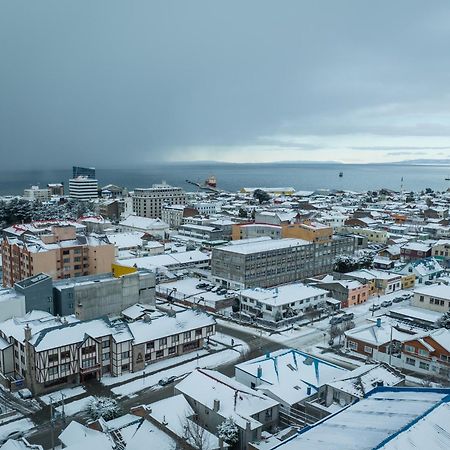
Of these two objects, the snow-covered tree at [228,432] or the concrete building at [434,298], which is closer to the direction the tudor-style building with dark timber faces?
the snow-covered tree

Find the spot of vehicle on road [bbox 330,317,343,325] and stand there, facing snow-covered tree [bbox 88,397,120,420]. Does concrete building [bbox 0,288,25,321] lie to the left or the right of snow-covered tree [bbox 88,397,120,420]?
right

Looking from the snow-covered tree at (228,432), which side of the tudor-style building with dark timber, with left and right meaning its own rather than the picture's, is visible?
front

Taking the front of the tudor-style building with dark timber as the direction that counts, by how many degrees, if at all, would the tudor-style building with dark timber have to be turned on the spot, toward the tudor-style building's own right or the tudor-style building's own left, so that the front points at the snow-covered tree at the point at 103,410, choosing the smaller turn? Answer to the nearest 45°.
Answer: approximately 45° to the tudor-style building's own right

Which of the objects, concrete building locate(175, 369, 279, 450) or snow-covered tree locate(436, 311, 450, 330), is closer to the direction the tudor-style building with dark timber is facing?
the concrete building

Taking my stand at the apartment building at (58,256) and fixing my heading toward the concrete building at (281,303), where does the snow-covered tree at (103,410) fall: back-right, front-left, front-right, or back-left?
front-right

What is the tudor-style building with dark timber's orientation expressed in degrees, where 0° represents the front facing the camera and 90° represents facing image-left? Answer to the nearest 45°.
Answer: approximately 315°

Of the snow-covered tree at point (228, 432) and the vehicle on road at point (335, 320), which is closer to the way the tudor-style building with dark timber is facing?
the snow-covered tree

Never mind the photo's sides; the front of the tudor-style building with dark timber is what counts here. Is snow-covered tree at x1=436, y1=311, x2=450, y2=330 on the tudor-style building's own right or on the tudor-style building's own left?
on the tudor-style building's own left

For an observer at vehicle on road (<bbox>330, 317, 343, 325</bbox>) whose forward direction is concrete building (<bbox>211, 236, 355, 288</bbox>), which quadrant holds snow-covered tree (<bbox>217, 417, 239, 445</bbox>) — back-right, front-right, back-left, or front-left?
back-left

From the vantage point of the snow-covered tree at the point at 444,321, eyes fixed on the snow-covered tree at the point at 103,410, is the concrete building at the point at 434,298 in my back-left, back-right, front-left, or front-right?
back-right

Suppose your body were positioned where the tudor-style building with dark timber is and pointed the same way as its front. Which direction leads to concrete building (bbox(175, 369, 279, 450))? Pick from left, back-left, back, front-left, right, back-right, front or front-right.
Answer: front

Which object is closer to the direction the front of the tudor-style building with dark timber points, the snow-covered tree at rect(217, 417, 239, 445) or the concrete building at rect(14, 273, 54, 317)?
the snow-covered tree

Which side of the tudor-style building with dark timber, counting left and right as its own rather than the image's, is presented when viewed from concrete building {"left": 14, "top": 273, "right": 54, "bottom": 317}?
back
